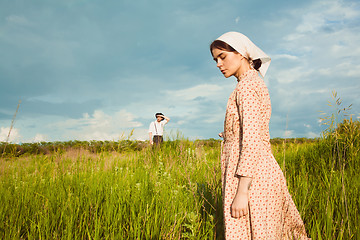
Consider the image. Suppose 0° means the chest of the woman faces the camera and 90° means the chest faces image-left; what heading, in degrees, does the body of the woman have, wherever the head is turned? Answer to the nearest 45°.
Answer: approximately 90°
